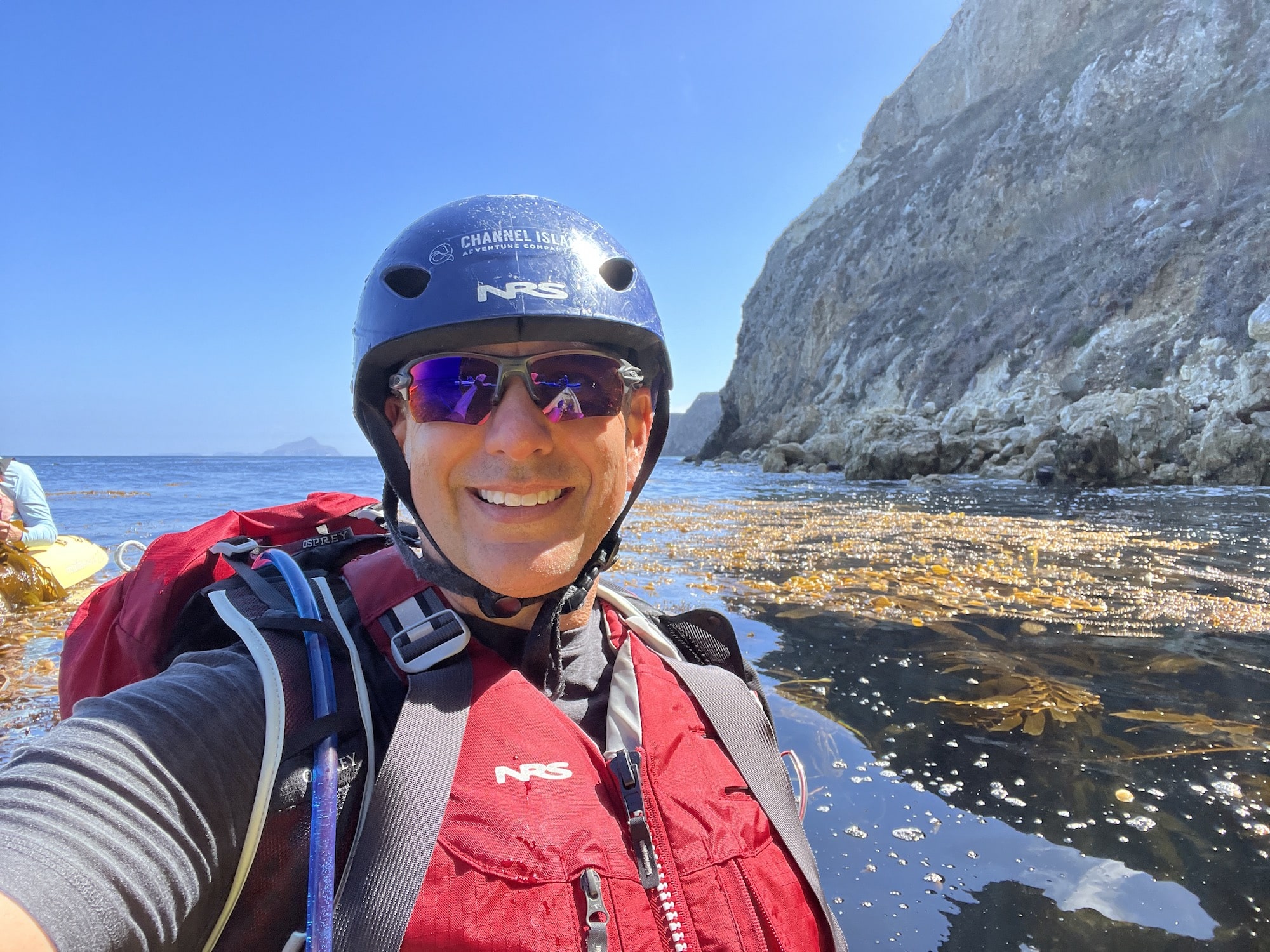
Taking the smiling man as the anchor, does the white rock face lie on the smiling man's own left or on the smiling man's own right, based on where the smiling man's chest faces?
on the smiling man's own left

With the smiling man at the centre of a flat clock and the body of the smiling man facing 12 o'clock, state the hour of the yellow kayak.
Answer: The yellow kayak is roughly at 5 o'clock from the smiling man.

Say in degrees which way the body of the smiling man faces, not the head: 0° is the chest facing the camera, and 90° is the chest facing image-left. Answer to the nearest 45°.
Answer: approximately 0°

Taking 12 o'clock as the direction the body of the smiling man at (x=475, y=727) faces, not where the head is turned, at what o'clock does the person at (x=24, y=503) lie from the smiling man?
The person is roughly at 5 o'clock from the smiling man.

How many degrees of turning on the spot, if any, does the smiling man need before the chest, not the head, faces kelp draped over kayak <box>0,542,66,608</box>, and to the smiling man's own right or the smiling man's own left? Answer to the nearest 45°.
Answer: approximately 135° to the smiling man's own right
